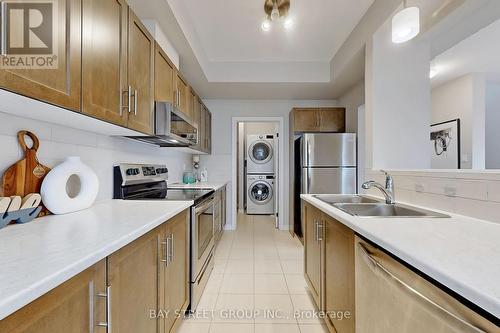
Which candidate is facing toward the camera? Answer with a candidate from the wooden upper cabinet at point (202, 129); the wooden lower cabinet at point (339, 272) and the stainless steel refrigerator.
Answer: the stainless steel refrigerator

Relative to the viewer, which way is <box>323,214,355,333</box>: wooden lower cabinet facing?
to the viewer's left

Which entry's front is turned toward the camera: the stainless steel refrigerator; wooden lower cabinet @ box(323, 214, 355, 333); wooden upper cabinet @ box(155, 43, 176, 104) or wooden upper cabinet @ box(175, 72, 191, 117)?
the stainless steel refrigerator

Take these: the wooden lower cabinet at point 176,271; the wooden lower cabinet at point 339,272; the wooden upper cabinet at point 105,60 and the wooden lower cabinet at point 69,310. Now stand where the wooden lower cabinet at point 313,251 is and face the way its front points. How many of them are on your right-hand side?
0

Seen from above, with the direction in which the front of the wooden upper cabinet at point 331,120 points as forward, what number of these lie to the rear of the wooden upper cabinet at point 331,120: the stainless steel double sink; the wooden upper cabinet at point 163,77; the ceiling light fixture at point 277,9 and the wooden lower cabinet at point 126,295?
0

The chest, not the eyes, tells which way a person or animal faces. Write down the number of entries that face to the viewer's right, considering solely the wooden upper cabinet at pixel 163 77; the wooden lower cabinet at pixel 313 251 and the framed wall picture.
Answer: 1

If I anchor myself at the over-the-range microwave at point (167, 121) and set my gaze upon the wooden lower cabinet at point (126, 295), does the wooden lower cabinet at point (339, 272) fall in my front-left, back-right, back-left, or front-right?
front-left

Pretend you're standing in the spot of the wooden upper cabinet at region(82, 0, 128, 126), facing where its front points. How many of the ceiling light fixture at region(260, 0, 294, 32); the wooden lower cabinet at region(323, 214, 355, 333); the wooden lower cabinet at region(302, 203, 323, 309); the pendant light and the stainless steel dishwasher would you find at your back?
0

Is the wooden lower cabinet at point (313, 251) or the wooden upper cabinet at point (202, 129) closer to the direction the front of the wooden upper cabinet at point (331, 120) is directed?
the wooden lower cabinet

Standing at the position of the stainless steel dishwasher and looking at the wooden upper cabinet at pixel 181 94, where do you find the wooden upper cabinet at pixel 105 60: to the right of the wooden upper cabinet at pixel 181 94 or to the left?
left

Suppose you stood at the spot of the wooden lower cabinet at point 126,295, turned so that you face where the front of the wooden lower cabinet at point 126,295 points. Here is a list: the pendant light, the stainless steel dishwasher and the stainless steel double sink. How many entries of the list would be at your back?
0

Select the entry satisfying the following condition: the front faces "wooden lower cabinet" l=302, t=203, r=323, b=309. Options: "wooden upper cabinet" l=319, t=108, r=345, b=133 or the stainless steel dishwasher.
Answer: the wooden upper cabinet

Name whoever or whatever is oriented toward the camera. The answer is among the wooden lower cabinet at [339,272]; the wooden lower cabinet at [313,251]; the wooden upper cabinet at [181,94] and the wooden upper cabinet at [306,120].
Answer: the wooden upper cabinet at [306,120]

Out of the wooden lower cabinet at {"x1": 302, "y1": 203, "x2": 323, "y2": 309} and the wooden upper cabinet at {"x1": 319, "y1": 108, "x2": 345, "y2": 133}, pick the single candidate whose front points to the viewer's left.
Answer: the wooden lower cabinet

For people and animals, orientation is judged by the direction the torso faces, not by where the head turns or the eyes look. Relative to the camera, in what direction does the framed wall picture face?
facing the viewer and to the left of the viewer

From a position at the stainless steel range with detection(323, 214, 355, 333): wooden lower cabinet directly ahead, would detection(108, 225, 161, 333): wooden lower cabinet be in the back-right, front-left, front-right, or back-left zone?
front-right

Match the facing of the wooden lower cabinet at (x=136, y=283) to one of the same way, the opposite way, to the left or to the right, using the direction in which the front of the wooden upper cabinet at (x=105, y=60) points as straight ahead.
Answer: the same way

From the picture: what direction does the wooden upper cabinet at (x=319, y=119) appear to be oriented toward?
toward the camera

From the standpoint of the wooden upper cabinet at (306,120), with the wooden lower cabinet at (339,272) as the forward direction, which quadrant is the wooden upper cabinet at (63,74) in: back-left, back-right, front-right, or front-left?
front-right

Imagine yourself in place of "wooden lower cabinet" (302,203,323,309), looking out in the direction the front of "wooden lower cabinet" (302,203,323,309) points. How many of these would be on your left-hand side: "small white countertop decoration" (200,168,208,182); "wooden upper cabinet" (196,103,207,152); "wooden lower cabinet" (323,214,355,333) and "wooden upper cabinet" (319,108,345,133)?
1
